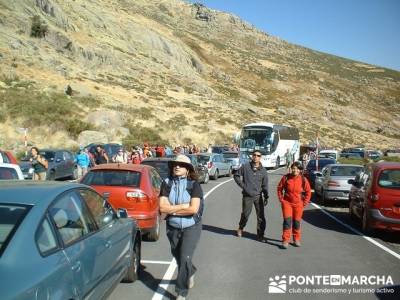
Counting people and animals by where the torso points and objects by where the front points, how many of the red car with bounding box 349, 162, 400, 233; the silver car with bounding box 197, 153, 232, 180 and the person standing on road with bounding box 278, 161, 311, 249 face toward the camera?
1

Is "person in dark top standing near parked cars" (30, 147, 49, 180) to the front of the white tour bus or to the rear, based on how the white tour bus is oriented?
to the front

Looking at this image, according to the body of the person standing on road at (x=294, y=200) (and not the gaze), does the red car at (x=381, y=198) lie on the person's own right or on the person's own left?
on the person's own left

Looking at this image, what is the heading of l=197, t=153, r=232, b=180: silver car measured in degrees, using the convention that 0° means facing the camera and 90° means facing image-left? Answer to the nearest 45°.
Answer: approximately 225°

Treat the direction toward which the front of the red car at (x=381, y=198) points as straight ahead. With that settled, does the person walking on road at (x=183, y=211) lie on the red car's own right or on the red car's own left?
on the red car's own left
